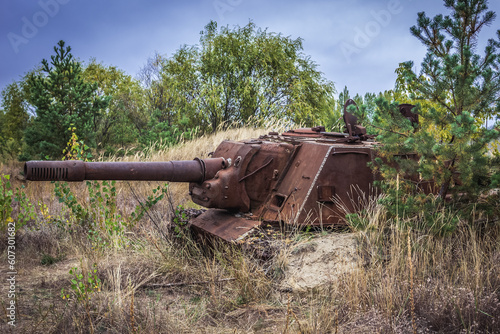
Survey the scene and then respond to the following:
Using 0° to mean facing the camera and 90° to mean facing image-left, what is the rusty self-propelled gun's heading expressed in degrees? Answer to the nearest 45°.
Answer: approximately 45°

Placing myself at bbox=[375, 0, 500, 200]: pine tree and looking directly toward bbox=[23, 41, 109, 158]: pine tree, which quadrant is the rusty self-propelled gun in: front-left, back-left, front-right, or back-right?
front-left

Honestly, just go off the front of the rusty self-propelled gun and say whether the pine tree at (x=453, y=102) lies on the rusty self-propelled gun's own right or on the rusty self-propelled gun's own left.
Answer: on the rusty self-propelled gun's own left

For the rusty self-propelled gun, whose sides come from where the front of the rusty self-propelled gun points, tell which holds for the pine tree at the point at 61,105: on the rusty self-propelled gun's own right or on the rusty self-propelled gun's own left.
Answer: on the rusty self-propelled gun's own right

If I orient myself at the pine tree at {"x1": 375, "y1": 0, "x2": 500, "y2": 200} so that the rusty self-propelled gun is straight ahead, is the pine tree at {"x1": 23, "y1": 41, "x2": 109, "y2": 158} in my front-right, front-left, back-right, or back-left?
front-right

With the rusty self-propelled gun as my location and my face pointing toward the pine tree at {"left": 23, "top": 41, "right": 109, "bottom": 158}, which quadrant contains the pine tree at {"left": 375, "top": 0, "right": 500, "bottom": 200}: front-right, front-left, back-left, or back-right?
back-right
